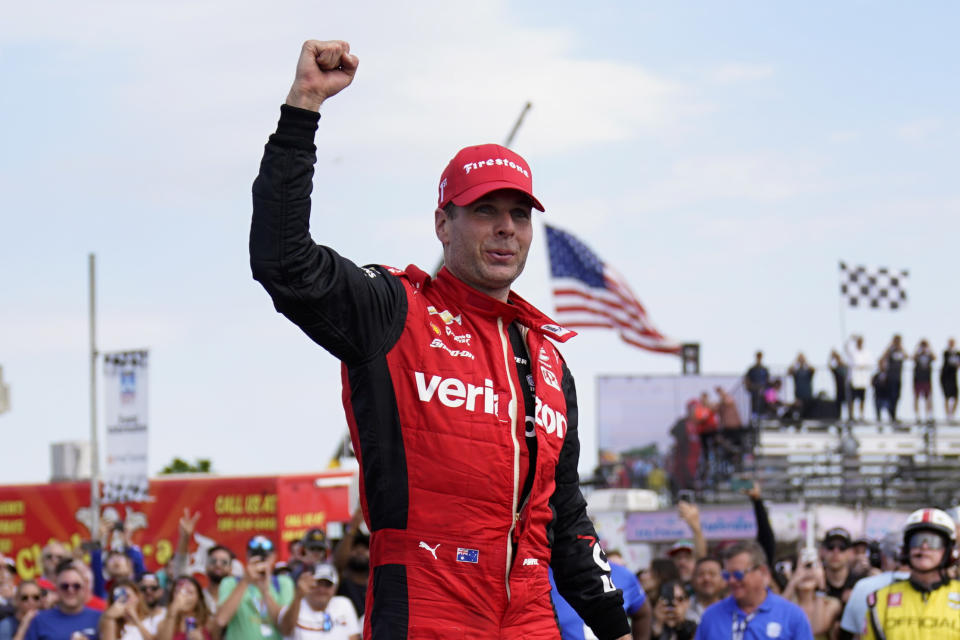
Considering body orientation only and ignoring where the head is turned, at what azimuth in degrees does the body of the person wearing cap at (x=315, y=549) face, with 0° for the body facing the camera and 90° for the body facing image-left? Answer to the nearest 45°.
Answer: approximately 0°

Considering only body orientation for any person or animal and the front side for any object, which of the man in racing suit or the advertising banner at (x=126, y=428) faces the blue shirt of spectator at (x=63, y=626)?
the advertising banner

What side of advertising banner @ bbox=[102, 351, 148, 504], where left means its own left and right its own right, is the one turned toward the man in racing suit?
front

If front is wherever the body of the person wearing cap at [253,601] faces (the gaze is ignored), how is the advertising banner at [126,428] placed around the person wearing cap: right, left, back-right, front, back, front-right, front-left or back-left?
back

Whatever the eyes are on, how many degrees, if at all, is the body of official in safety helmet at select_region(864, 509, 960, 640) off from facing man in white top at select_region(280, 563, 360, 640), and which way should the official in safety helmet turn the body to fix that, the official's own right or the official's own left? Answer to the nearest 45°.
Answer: approximately 90° to the official's own right
